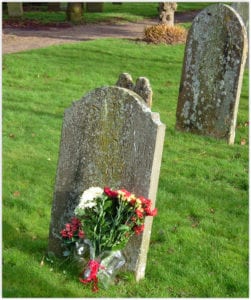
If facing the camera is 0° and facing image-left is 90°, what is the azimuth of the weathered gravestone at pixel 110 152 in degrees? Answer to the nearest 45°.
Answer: approximately 45°

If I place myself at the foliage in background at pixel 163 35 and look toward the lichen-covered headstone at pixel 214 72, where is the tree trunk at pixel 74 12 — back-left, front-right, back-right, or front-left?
back-right

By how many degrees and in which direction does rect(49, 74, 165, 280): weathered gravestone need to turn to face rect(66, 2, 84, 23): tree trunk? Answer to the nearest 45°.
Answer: approximately 135° to its right

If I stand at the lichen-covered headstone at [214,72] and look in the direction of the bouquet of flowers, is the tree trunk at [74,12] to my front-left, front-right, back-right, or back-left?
back-right

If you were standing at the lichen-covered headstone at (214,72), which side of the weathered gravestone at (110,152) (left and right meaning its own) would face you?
back

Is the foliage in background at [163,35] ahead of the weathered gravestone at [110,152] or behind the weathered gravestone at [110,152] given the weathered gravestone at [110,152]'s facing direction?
behind
